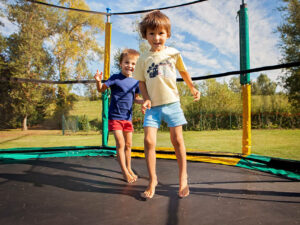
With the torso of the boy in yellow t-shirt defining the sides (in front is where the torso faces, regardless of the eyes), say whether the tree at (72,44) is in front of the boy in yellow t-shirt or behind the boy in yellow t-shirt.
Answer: behind

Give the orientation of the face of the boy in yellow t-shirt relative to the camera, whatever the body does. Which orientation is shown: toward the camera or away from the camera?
toward the camera

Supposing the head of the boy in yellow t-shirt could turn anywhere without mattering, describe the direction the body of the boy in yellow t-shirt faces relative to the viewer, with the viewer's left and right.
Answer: facing the viewer

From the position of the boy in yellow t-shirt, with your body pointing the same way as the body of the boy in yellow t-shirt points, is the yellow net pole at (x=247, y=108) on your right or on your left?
on your left

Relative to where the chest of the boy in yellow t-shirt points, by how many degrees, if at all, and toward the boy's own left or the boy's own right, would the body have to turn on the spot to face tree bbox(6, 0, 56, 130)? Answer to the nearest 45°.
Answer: approximately 135° to the boy's own right

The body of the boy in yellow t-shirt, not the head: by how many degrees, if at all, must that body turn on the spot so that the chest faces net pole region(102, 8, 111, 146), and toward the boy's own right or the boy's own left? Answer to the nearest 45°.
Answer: approximately 135° to the boy's own right
